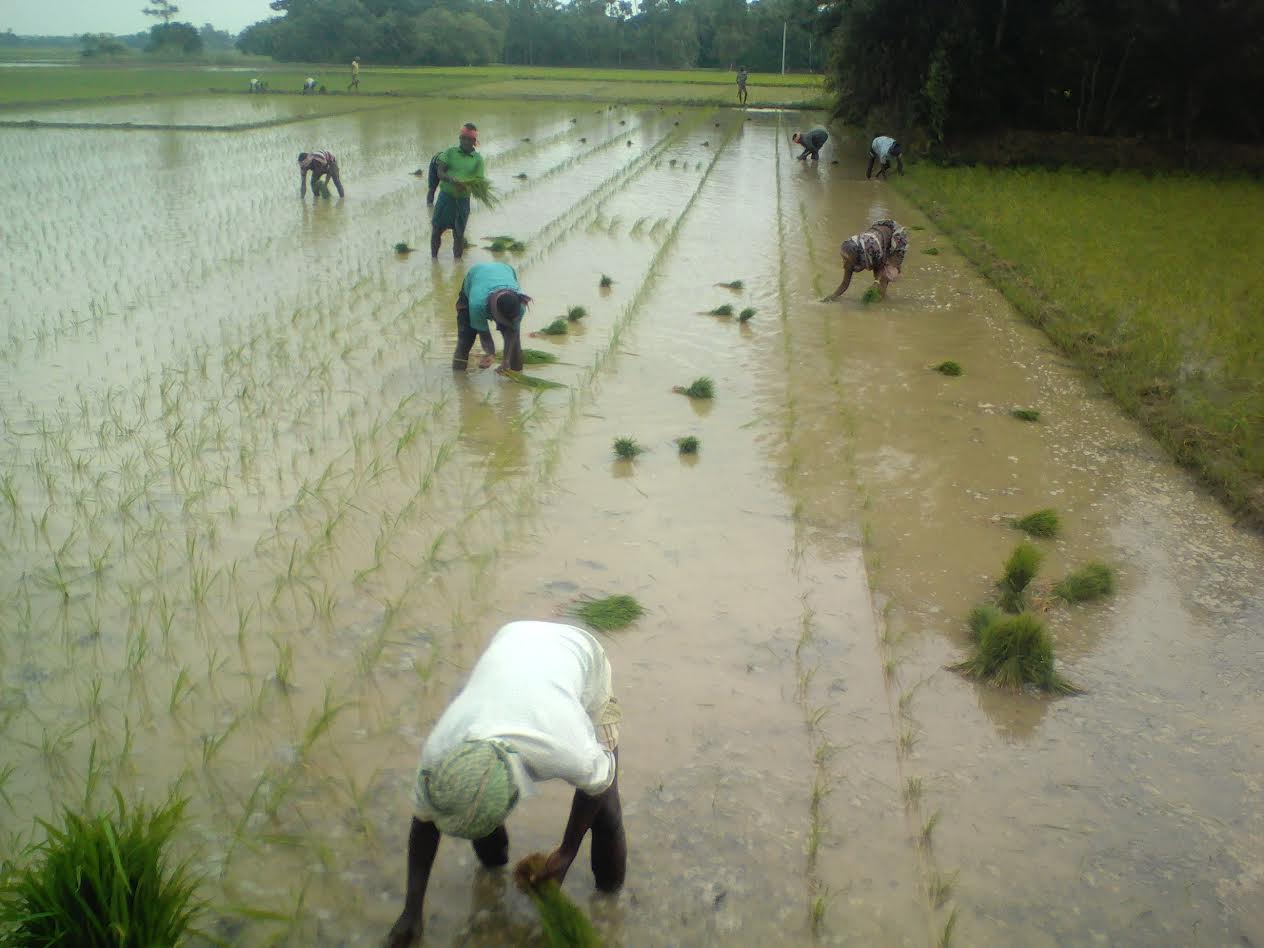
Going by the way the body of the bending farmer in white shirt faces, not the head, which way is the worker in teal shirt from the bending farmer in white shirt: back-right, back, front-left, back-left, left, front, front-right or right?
back-right

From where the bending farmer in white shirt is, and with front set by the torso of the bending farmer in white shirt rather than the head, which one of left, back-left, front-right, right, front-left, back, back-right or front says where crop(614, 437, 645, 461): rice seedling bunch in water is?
back-right

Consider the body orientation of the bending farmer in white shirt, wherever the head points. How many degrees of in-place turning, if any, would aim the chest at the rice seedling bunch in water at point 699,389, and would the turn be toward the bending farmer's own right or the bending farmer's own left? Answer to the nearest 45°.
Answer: approximately 135° to the bending farmer's own right

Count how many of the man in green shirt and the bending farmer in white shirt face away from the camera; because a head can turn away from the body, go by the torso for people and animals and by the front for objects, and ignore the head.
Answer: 0

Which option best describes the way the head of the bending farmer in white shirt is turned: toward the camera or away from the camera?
toward the camera

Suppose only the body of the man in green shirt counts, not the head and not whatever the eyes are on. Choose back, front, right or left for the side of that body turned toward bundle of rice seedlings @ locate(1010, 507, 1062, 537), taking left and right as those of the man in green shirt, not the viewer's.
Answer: front

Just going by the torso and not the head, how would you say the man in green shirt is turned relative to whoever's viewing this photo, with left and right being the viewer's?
facing the viewer and to the right of the viewer

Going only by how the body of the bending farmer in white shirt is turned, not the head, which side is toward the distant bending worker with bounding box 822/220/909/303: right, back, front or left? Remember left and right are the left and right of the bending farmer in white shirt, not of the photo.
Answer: back

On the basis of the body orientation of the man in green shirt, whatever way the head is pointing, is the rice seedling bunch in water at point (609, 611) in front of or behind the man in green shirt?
in front

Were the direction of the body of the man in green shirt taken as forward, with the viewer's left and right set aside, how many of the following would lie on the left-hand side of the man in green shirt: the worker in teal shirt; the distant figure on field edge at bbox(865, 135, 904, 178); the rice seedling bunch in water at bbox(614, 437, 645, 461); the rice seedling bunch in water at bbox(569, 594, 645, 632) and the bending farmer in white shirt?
1

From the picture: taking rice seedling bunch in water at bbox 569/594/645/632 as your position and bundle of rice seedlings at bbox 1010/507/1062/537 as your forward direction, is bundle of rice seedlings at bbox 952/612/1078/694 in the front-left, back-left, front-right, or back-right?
front-right

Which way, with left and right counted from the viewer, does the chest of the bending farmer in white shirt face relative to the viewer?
facing the viewer and to the left of the viewer

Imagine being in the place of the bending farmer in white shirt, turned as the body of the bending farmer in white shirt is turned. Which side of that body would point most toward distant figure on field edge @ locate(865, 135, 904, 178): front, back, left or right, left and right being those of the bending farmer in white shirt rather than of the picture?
back

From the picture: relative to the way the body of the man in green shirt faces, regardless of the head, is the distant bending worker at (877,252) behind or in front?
in front

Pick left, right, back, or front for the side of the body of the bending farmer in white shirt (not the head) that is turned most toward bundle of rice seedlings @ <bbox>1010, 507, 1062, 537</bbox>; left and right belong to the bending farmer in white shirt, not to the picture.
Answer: back
